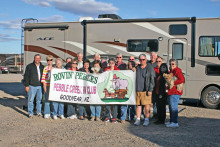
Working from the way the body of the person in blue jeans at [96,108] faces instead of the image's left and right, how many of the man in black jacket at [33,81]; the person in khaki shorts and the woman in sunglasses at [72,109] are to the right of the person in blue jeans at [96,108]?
2

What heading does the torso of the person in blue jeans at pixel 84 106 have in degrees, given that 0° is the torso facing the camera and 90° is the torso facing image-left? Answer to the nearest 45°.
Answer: approximately 0°

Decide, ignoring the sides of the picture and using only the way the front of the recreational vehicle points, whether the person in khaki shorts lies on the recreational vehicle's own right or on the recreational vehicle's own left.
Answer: on the recreational vehicle's own right

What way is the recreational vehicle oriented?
to the viewer's right

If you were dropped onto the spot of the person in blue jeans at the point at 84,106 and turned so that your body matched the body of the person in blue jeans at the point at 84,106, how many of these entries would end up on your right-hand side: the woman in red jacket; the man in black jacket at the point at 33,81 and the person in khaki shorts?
1

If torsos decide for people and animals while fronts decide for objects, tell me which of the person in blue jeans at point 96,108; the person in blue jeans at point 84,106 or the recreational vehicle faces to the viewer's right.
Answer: the recreational vehicle

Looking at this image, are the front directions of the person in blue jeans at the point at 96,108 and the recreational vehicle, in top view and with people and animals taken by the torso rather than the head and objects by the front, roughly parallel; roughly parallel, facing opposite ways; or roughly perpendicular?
roughly perpendicular

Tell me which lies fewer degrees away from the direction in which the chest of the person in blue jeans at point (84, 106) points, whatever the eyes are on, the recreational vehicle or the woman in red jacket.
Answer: the woman in red jacket

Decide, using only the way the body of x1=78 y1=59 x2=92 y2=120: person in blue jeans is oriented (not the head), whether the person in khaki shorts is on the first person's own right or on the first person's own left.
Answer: on the first person's own left

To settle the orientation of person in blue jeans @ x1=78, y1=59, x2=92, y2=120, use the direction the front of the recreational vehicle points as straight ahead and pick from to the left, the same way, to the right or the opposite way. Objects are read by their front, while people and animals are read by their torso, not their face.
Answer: to the right

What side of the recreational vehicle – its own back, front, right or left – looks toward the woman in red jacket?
right

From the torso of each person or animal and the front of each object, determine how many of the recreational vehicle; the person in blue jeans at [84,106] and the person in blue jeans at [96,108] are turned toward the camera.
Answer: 2
